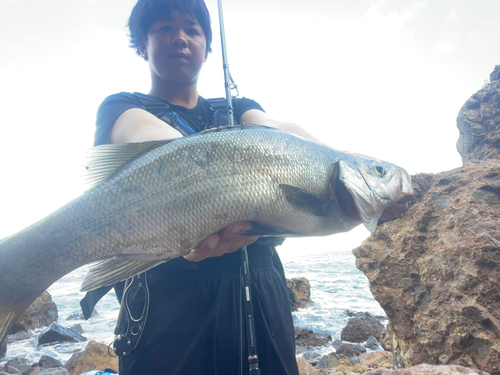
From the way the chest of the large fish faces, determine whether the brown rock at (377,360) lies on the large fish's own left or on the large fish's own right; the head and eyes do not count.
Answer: on the large fish's own left

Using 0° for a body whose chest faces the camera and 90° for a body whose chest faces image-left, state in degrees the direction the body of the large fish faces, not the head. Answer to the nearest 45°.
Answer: approximately 270°

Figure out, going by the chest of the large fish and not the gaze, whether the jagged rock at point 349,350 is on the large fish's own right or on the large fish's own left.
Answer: on the large fish's own left

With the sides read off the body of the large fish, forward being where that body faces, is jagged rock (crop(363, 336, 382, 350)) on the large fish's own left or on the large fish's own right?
on the large fish's own left

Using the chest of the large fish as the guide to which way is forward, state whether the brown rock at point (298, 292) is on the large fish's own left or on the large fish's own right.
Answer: on the large fish's own left
